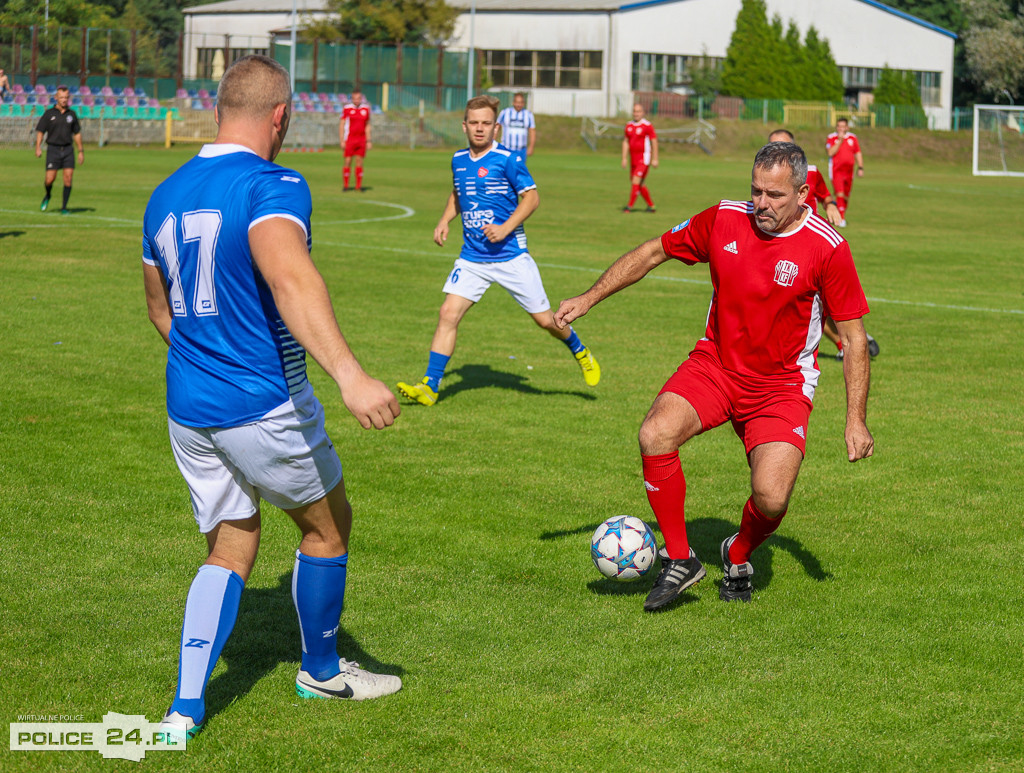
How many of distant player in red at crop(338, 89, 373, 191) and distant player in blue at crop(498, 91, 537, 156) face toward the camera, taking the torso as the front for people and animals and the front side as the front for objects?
2

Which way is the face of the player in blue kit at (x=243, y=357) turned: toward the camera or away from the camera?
away from the camera

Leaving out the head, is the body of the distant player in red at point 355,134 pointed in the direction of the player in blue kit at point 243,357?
yes

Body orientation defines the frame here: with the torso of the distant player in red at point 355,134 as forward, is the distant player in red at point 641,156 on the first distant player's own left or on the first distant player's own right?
on the first distant player's own left

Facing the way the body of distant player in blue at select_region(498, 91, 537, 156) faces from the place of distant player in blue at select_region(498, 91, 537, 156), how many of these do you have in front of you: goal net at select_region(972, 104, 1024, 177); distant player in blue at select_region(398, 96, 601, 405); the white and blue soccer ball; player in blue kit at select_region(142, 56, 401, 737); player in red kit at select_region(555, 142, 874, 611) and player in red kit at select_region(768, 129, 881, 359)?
5
